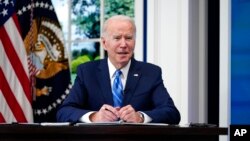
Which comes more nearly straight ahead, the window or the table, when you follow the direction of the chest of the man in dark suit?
the table

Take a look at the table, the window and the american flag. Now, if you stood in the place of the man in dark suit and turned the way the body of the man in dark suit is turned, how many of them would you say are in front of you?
1

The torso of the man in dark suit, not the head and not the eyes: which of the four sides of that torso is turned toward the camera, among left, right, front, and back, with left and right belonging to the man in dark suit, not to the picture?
front

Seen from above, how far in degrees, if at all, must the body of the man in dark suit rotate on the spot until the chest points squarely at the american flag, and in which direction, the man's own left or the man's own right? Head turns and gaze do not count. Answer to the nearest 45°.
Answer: approximately 135° to the man's own right

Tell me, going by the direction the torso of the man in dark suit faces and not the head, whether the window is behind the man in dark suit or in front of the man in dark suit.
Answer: behind

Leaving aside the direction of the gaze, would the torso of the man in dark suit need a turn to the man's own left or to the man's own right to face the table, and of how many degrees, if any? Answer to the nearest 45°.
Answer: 0° — they already face it
